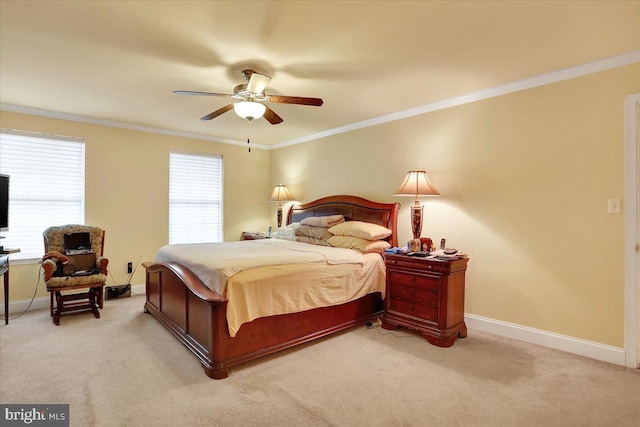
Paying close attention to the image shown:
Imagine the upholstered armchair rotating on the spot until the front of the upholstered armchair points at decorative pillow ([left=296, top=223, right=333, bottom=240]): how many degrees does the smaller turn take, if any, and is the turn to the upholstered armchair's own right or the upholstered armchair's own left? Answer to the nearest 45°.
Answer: approximately 45° to the upholstered armchair's own left

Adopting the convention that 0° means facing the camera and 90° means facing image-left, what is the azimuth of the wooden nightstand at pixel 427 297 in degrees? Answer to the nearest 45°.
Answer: approximately 45°

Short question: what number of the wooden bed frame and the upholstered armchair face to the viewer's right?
0

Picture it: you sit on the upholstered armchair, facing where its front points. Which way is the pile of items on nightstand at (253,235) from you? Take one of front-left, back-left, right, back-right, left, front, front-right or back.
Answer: left

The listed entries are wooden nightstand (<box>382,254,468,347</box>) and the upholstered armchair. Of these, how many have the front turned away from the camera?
0

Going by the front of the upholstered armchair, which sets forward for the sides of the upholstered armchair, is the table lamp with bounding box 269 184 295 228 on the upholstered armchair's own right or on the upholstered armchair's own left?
on the upholstered armchair's own left

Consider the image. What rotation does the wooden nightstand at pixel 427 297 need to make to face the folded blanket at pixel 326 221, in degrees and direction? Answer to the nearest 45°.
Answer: approximately 90° to its right

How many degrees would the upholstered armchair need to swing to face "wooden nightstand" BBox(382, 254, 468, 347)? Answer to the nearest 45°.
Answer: approximately 45° to its left

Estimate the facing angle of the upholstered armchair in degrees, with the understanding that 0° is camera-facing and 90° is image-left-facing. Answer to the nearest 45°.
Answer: approximately 0°

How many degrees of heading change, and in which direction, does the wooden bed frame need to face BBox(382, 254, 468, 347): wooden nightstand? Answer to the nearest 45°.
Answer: approximately 135° to its left
